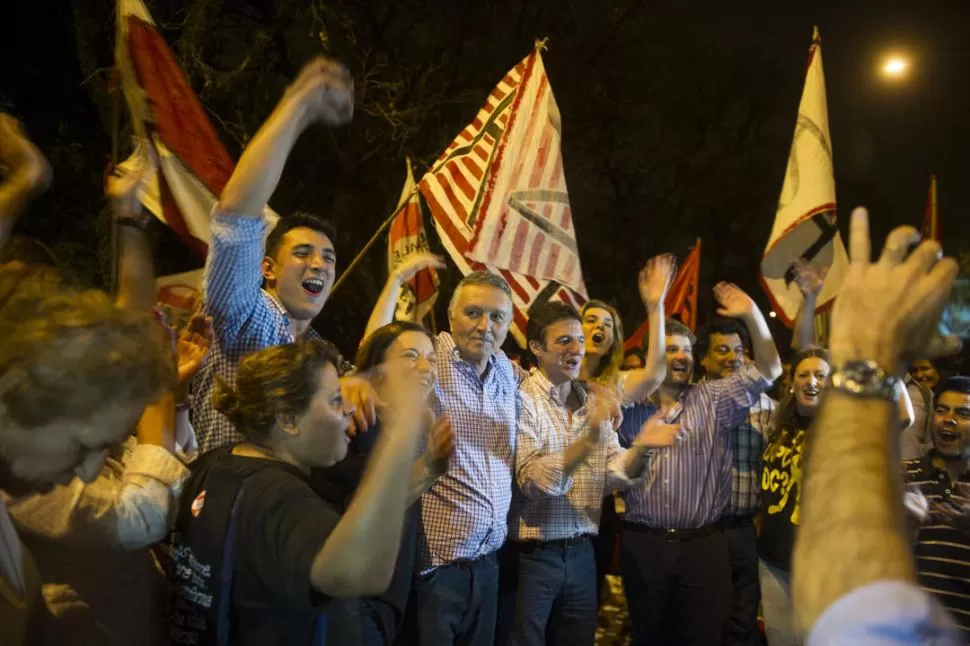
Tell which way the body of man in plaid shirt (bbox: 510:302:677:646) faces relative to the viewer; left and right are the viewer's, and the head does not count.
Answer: facing the viewer and to the right of the viewer

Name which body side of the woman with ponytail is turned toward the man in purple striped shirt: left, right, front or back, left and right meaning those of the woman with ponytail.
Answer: front

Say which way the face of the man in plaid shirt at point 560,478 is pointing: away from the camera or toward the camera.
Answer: toward the camera

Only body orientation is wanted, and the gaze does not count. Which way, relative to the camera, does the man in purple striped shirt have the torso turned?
toward the camera

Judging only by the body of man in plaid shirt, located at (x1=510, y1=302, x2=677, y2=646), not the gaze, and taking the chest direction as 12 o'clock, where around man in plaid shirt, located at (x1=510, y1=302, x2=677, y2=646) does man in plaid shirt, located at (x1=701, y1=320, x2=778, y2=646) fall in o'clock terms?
man in plaid shirt, located at (x1=701, y1=320, x2=778, y2=646) is roughly at 9 o'clock from man in plaid shirt, located at (x1=510, y1=302, x2=677, y2=646).

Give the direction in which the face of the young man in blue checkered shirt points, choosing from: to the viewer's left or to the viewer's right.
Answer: to the viewer's right

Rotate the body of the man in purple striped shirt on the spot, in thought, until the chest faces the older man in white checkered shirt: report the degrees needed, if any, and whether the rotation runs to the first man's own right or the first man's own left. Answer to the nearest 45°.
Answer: approximately 45° to the first man's own right

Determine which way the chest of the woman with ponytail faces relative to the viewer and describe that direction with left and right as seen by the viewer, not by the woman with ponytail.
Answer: facing away from the viewer and to the right of the viewer

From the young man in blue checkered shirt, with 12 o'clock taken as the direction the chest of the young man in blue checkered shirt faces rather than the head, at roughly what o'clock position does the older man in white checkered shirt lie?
The older man in white checkered shirt is roughly at 9 o'clock from the young man in blue checkered shirt.

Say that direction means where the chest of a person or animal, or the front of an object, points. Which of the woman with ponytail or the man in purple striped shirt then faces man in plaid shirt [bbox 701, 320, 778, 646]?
the woman with ponytail
